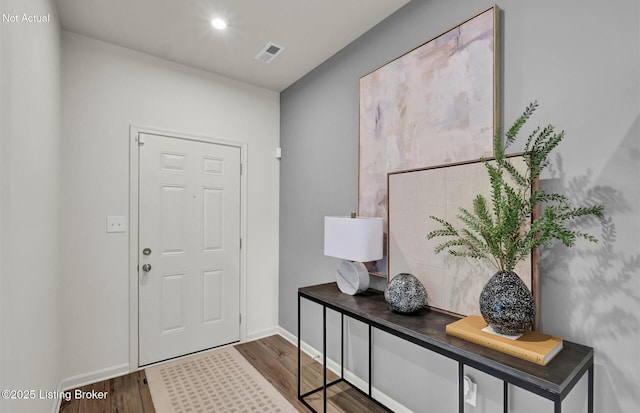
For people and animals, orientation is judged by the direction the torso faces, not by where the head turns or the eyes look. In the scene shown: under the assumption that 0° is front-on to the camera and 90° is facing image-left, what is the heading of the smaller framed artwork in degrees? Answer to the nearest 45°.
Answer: approximately 45°
